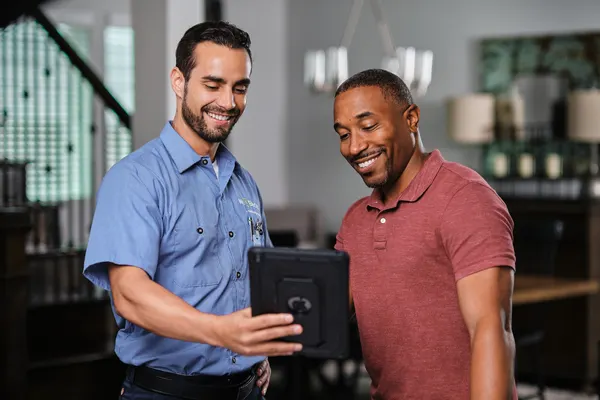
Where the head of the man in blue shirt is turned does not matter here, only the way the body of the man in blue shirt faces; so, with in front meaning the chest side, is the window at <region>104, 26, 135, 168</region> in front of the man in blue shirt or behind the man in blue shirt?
behind

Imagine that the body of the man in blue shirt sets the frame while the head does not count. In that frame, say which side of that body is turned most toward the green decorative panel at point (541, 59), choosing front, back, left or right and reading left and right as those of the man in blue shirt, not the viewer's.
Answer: left

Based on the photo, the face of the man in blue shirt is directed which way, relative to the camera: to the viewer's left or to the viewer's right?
to the viewer's right

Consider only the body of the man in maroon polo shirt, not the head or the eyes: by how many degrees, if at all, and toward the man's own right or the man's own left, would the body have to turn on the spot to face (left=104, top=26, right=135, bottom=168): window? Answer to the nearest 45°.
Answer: approximately 90° to the man's own right

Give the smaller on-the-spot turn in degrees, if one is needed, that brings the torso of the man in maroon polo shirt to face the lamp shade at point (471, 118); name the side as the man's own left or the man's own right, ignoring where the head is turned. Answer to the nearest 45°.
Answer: approximately 135° to the man's own right

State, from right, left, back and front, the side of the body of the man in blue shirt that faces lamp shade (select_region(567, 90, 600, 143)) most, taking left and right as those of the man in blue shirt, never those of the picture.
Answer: left

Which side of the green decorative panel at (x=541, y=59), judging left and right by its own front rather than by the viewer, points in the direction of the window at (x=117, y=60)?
right

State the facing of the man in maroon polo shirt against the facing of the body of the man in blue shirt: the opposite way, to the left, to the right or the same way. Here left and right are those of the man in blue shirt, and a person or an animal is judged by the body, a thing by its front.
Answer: to the right

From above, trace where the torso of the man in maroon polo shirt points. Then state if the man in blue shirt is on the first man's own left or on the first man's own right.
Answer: on the first man's own right

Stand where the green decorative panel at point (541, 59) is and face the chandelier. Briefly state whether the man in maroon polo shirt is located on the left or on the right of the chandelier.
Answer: left

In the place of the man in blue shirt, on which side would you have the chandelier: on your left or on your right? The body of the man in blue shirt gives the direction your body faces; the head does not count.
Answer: on your left
